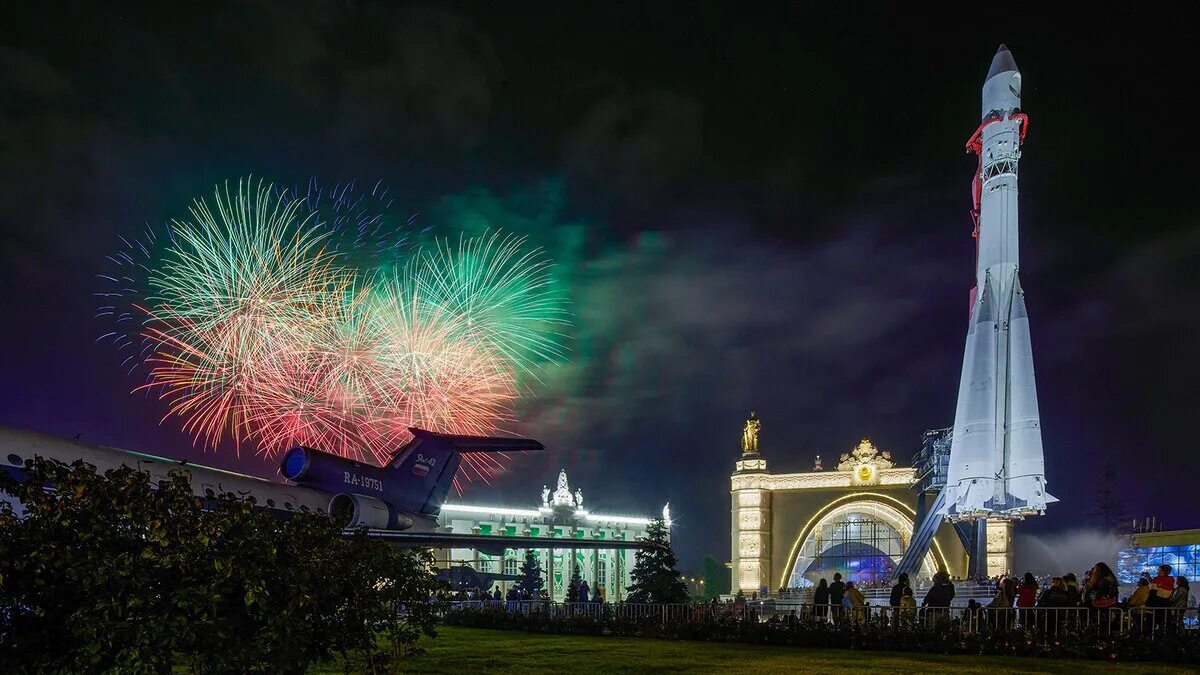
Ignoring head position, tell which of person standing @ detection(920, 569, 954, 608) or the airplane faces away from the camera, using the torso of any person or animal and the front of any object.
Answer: the person standing

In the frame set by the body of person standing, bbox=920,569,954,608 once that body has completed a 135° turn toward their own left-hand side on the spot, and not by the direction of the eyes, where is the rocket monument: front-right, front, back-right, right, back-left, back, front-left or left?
back-right

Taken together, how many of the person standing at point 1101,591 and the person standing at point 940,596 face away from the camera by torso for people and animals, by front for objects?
2

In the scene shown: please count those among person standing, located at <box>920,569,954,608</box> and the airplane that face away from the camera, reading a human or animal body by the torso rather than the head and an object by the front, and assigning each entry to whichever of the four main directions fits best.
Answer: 1

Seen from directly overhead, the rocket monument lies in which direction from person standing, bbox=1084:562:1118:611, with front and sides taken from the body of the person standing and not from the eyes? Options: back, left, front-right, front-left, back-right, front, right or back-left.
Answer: front

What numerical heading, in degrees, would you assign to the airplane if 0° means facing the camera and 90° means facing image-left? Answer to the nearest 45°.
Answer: approximately 45°

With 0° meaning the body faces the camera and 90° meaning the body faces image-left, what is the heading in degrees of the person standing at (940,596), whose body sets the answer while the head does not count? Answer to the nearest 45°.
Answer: approximately 180°

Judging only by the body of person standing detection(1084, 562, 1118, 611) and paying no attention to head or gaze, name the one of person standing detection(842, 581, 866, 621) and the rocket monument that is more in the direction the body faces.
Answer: the rocket monument

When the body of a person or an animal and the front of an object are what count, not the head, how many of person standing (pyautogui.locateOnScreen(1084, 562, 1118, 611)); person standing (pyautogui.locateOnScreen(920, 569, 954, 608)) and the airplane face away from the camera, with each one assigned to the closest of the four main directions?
2

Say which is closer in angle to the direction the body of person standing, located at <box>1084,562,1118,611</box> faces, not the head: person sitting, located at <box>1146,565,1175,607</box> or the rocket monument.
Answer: the rocket monument

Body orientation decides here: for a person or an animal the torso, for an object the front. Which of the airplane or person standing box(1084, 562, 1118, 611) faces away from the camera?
the person standing

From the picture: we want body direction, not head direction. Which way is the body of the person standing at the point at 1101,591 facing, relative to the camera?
away from the camera
